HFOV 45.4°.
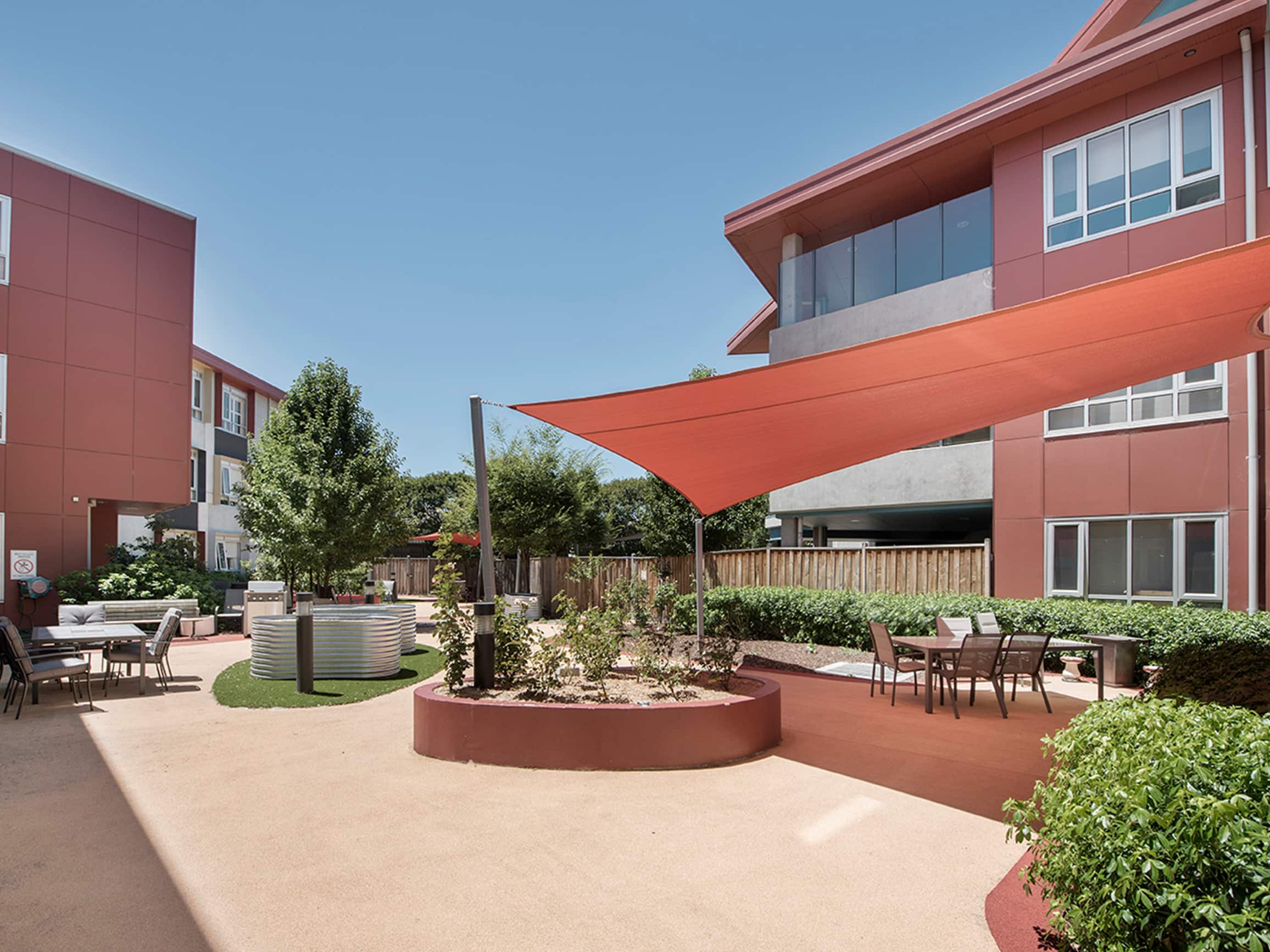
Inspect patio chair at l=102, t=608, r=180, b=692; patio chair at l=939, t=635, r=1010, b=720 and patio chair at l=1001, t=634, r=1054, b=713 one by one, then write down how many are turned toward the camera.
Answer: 0

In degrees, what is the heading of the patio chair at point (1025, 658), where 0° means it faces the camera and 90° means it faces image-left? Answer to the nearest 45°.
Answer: approximately 135°

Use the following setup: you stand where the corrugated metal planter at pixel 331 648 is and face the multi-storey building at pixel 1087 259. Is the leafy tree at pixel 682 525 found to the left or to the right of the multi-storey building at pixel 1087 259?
left

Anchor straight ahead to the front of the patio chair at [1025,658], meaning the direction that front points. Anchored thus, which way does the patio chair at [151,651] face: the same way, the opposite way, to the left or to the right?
to the left

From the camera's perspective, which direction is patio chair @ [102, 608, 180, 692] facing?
to the viewer's left

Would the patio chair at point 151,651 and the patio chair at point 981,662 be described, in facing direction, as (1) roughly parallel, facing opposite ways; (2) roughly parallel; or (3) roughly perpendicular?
roughly perpendicular

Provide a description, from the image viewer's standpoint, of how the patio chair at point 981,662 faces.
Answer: facing away from the viewer and to the left of the viewer

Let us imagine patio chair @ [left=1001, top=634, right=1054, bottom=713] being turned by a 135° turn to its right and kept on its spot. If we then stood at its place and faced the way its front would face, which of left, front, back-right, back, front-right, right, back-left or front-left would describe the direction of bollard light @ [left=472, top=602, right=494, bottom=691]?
back-right

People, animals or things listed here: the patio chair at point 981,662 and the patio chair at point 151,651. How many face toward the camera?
0
